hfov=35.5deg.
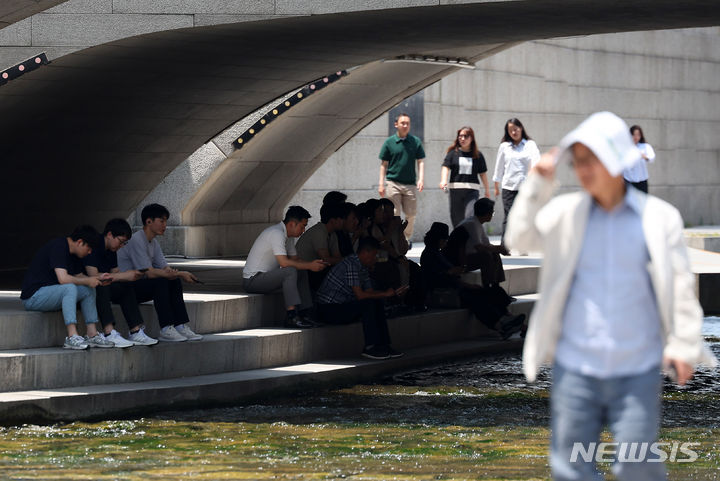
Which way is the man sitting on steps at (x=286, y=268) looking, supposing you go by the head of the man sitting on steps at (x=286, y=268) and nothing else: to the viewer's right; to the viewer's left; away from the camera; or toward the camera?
to the viewer's right

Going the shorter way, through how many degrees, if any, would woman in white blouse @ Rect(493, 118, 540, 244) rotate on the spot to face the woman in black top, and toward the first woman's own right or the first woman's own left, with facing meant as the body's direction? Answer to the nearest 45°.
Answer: approximately 90° to the first woman's own right

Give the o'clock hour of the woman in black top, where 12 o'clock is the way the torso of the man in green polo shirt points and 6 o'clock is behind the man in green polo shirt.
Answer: The woman in black top is roughly at 10 o'clock from the man in green polo shirt.

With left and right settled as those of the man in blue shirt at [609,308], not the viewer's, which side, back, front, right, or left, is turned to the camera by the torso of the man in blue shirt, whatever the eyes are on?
front

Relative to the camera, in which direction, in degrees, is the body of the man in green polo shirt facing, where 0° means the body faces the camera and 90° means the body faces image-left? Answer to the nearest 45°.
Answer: approximately 0°

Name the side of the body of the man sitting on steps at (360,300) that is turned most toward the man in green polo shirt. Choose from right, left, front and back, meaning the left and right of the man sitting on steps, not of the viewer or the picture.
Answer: left

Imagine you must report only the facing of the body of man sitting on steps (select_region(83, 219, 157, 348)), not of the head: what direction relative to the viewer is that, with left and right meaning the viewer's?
facing the viewer and to the right of the viewer

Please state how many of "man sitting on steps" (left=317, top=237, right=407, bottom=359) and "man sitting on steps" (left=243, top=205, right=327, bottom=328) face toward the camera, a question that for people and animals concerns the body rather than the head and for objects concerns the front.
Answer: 0

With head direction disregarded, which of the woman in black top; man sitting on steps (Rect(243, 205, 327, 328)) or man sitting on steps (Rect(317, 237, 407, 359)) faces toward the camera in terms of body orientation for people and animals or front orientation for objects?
the woman in black top

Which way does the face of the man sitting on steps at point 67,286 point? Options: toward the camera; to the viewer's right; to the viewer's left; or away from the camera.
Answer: to the viewer's right

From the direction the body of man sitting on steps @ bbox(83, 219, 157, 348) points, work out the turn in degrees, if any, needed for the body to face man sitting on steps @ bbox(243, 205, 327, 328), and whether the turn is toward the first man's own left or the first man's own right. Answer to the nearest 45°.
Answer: approximately 90° to the first man's own left

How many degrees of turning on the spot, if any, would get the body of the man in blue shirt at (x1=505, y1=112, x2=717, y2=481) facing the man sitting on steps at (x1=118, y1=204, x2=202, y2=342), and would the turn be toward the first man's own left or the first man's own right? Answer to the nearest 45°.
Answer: approximately 135° to the first man's own right

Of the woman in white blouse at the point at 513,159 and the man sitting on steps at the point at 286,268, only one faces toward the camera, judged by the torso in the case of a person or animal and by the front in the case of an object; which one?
the woman in white blouse

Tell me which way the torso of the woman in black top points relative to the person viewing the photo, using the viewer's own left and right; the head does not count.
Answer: facing the viewer

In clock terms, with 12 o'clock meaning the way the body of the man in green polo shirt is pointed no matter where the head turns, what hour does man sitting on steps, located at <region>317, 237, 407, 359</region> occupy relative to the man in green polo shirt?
The man sitting on steps is roughly at 12 o'clock from the man in green polo shirt.
